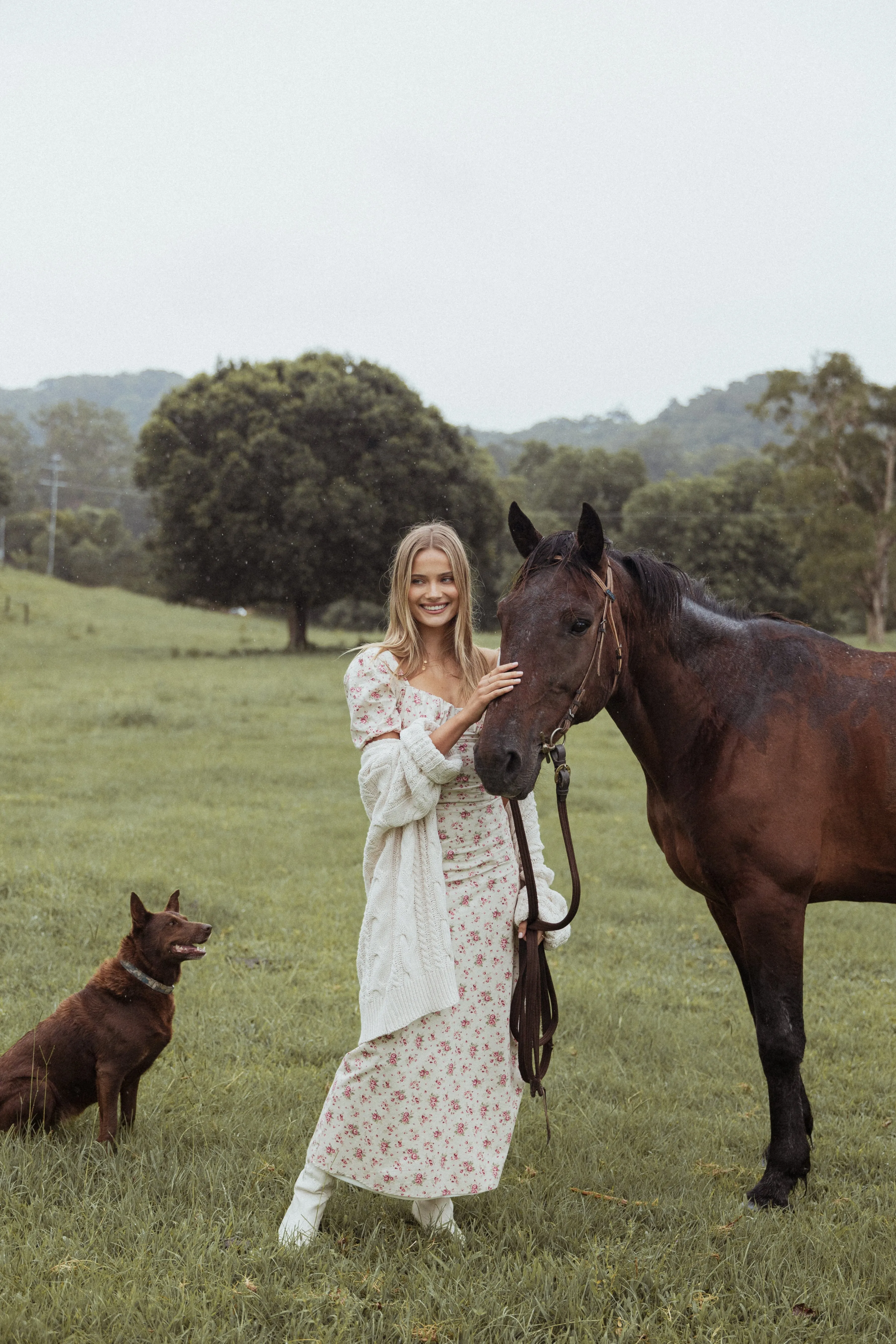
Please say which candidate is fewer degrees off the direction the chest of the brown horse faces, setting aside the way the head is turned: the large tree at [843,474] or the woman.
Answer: the woman

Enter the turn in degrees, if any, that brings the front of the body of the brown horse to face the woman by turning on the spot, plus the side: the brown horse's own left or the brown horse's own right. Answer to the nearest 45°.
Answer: approximately 45° to the brown horse's own left

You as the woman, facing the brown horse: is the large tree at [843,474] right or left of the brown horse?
left

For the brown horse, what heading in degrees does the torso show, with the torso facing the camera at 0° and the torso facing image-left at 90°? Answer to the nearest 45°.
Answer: approximately 90°

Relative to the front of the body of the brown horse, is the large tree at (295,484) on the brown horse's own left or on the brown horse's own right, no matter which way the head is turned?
on the brown horse's own right

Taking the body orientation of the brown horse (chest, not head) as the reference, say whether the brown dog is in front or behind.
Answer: in front

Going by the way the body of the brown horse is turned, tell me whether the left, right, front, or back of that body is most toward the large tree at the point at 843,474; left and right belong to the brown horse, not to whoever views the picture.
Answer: right
